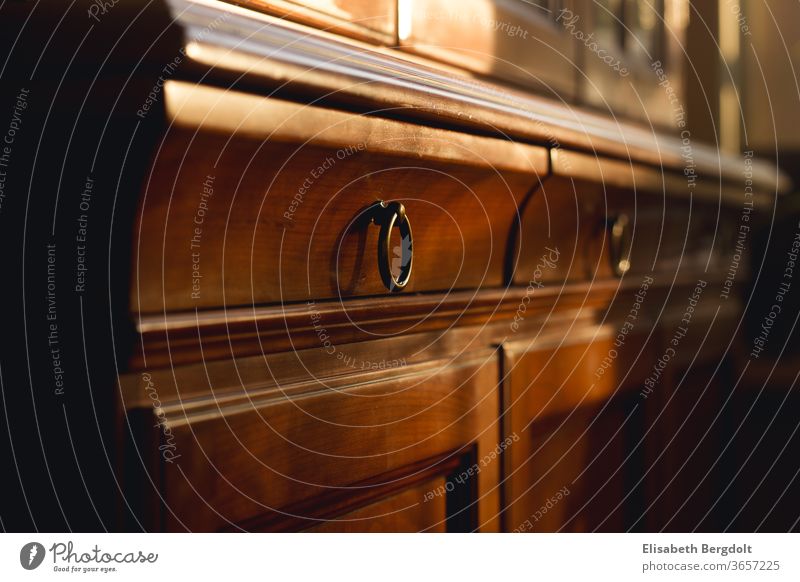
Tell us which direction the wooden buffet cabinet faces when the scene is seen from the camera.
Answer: facing the viewer and to the right of the viewer
